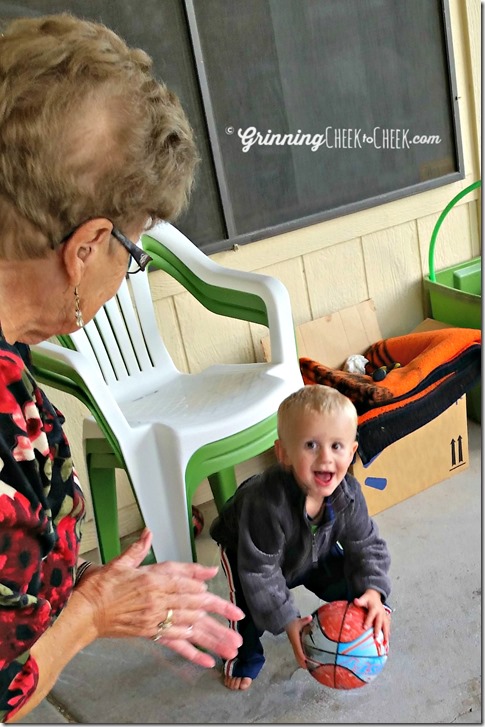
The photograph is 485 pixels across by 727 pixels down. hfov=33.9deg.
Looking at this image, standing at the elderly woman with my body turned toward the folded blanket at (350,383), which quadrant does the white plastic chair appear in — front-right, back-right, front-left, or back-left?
front-left

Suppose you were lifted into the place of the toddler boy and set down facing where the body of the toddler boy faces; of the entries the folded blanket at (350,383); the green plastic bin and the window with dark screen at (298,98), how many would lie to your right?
0

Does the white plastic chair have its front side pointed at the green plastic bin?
no

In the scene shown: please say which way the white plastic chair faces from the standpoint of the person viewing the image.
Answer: facing the viewer and to the right of the viewer

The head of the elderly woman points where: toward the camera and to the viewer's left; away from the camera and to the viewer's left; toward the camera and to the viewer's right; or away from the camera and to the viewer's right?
away from the camera and to the viewer's right

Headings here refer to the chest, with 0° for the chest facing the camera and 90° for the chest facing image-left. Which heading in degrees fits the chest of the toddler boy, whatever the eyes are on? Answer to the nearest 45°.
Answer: approximately 315°

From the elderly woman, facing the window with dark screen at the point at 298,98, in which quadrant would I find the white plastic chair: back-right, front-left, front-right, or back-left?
front-left

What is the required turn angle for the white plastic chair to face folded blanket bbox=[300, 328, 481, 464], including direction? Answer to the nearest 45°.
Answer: approximately 45° to its left

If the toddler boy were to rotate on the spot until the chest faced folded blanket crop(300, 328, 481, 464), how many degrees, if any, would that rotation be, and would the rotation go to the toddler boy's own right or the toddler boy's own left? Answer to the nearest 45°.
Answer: approximately 90° to the toddler boy's own left

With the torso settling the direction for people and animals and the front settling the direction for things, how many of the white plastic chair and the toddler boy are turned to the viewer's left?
0

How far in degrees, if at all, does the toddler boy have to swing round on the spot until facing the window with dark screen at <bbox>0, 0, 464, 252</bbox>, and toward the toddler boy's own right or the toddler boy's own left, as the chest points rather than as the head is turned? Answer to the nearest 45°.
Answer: approximately 135° to the toddler boy's own left
